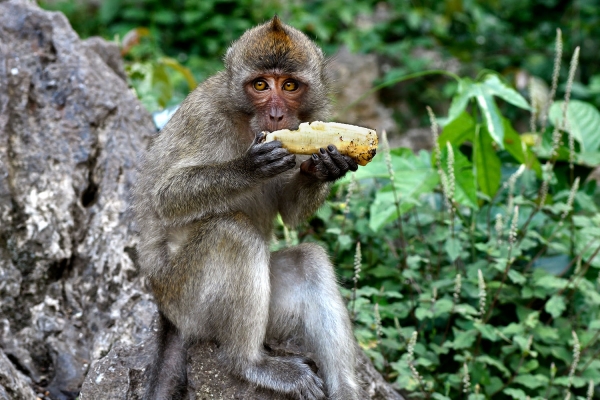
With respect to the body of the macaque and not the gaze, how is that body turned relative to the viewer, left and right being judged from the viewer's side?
facing the viewer and to the right of the viewer

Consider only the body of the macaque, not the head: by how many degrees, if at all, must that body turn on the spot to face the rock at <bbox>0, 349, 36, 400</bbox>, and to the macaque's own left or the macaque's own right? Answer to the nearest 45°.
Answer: approximately 135° to the macaque's own right
